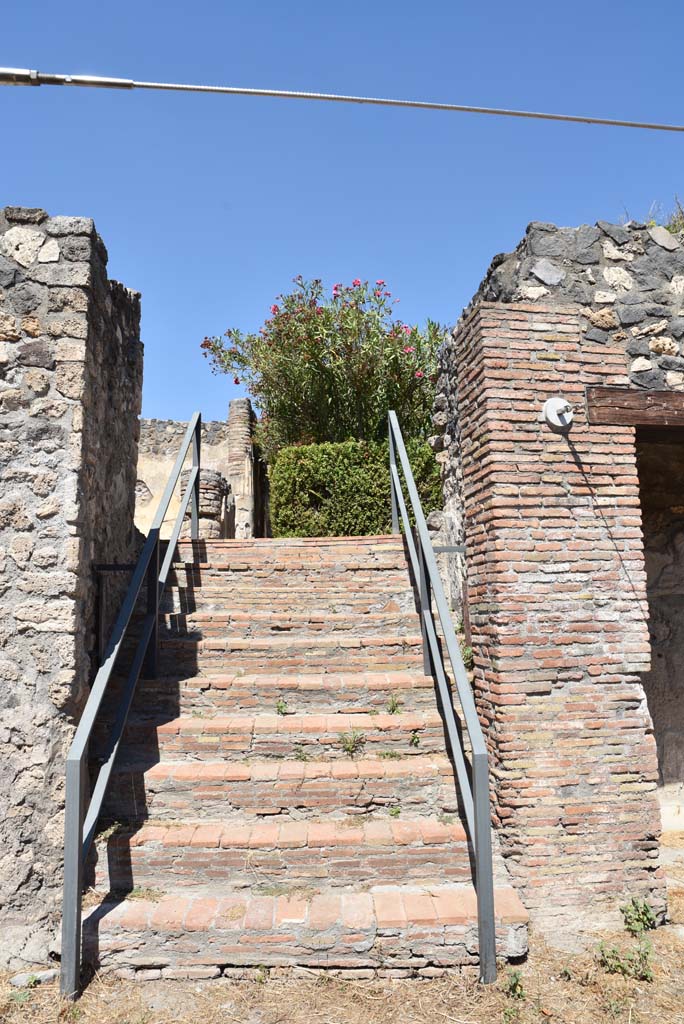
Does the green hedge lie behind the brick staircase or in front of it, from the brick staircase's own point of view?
behind

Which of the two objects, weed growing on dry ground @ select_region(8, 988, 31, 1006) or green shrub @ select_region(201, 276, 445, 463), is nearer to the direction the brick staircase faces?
the weed growing on dry ground

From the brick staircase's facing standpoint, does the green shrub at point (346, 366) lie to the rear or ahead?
to the rear

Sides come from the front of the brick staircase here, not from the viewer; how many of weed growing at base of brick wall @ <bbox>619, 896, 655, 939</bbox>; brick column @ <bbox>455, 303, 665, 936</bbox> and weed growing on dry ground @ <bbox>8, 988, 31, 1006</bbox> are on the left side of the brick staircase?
2

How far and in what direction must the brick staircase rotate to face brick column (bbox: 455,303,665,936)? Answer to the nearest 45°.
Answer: approximately 90° to its left

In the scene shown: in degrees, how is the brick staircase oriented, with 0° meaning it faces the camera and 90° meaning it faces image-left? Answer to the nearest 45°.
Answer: approximately 0°

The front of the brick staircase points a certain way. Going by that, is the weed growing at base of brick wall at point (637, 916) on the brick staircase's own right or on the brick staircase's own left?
on the brick staircase's own left

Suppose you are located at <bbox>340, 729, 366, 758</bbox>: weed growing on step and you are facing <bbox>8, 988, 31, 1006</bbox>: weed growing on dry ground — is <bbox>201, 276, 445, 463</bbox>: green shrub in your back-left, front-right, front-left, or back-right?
back-right

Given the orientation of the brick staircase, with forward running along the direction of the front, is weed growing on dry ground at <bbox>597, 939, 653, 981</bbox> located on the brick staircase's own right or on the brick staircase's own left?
on the brick staircase's own left
